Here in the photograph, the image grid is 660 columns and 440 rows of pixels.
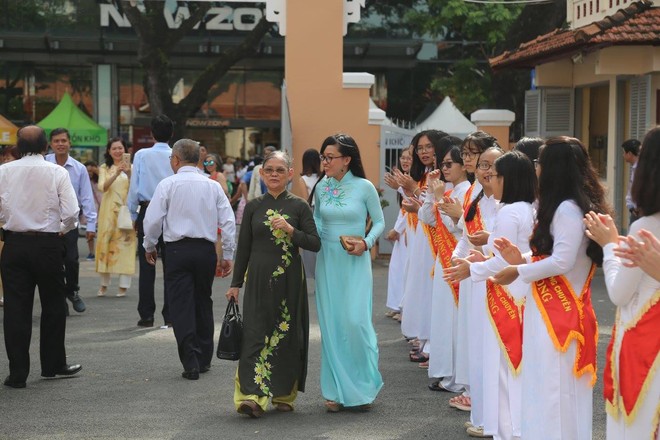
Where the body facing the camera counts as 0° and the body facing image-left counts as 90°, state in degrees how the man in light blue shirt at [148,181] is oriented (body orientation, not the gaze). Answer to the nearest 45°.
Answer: approximately 180°

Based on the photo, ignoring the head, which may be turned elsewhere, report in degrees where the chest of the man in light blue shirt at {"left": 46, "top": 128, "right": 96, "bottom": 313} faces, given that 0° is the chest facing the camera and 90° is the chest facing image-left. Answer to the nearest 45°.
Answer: approximately 0°

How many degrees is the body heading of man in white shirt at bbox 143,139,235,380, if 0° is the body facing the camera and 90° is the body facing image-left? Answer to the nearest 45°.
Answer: approximately 180°

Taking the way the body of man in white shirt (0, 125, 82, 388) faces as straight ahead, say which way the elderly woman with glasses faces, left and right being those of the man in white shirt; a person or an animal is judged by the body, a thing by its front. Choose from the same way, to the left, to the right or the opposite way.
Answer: the opposite way

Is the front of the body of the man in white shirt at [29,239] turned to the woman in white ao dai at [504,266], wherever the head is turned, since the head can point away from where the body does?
no

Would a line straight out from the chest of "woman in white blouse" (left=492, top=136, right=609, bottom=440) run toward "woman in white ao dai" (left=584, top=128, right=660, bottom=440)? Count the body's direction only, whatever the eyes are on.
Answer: no

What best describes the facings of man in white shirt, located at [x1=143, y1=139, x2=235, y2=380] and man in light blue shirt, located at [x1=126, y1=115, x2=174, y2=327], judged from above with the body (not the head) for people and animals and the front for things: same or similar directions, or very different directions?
same or similar directions

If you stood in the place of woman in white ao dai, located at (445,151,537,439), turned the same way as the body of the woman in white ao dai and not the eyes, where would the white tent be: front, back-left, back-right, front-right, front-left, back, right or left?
right

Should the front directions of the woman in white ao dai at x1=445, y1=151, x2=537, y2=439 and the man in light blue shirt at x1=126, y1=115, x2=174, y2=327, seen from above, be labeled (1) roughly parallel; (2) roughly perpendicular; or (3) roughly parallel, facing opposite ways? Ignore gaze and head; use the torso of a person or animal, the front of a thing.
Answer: roughly perpendicular

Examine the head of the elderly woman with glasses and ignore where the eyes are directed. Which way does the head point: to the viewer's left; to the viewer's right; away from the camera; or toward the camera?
toward the camera

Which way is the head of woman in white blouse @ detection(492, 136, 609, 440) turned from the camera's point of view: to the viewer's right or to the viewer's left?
to the viewer's left

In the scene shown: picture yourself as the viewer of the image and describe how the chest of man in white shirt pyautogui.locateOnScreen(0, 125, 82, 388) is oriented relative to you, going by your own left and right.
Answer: facing away from the viewer

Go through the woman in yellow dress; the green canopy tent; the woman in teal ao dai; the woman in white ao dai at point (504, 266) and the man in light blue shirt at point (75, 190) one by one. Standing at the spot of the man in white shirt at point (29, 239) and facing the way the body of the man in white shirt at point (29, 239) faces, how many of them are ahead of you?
3

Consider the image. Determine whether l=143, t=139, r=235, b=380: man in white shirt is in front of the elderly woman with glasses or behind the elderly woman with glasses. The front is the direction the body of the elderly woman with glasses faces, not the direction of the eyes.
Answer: behind

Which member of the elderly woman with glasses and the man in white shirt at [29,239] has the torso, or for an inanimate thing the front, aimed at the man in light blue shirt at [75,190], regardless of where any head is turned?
the man in white shirt

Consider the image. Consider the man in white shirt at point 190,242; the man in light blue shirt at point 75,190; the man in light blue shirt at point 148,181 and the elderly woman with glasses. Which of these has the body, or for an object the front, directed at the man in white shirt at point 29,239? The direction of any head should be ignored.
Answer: the man in light blue shirt at point 75,190

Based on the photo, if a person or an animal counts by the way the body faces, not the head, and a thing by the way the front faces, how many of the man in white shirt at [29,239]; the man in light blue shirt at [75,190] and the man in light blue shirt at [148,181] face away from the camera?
2

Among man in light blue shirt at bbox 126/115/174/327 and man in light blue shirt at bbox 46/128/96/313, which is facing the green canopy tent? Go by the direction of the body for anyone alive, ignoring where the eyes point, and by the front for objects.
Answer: man in light blue shirt at bbox 126/115/174/327

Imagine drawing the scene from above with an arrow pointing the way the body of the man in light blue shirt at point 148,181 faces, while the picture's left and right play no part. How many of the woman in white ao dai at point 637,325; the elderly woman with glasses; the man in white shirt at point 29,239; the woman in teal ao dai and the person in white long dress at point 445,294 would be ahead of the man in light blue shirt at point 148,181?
0

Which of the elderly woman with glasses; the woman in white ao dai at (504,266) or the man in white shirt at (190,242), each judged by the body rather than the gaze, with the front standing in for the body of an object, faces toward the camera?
the elderly woman with glasses

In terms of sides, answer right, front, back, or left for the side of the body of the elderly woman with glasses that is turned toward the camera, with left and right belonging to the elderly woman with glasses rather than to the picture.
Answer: front
